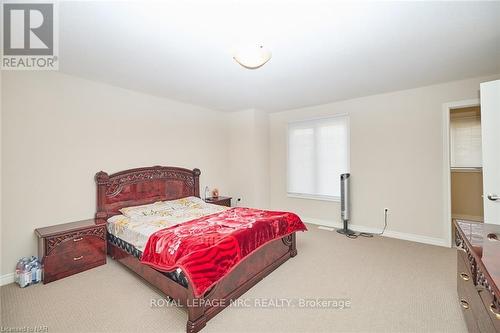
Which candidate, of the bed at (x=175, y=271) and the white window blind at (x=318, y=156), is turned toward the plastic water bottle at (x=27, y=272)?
the white window blind

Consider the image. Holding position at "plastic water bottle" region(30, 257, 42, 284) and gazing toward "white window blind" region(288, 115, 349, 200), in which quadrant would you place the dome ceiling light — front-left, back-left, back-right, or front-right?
front-right

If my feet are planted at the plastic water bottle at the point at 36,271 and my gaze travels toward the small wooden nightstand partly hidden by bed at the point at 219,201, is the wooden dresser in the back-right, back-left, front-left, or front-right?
front-right

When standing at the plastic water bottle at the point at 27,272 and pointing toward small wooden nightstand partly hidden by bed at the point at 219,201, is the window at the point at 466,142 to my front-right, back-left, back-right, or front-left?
front-right

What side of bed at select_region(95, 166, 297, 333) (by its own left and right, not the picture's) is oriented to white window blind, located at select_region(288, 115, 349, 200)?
left

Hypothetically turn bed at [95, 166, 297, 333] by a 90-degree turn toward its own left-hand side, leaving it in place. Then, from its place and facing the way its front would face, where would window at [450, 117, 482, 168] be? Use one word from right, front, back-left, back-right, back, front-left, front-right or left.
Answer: front-right

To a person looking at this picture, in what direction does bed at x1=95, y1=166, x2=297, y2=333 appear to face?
facing the viewer and to the right of the viewer

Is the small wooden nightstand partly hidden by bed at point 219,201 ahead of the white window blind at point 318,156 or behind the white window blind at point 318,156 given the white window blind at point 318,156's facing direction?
ahead

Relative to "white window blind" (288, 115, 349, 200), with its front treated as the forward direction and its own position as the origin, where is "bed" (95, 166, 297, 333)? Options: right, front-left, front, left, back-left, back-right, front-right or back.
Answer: front

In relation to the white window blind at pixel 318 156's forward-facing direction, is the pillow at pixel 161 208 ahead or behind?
ahead

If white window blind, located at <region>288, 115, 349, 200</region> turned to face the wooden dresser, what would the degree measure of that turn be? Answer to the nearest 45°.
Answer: approximately 45° to its left

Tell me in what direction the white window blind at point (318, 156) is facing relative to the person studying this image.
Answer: facing the viewer and to the left of the viewer

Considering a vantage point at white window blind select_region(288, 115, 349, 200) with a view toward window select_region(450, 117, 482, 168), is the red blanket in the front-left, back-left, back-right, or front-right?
back-right

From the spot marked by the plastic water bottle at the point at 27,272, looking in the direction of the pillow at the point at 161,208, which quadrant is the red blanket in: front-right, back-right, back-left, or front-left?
front-right

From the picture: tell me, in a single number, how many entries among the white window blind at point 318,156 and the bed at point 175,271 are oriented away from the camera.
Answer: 0

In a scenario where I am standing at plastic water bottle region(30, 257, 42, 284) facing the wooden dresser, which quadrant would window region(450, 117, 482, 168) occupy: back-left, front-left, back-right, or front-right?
front-left
